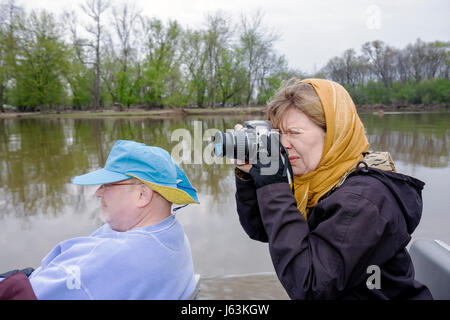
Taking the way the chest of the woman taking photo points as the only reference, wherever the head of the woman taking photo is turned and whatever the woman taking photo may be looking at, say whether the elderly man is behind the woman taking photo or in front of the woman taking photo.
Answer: in front

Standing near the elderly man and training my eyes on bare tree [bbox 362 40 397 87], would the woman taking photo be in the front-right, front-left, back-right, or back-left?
front-right

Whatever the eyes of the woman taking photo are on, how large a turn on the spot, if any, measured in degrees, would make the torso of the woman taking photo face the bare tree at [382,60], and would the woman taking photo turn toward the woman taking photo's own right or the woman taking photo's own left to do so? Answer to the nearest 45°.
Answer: approximately 90° to the woman taking photo's own right

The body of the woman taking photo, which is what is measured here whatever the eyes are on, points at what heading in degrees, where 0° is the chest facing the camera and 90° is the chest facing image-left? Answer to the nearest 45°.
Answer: approximately 90°

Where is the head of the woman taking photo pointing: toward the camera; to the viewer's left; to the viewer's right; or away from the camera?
to the viewer's left

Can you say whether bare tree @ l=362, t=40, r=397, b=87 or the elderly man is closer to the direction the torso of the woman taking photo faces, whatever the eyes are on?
the elderly man
